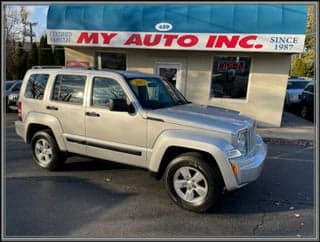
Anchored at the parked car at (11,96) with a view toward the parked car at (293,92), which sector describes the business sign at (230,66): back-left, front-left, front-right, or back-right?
front-right

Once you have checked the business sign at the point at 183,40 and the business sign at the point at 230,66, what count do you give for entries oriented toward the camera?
2

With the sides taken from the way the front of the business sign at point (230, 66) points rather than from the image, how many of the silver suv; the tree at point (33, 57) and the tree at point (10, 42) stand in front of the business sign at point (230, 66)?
1

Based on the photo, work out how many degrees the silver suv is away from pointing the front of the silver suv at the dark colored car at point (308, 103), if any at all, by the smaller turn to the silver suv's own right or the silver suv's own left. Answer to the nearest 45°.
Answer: approximately 90° to the silver suv's own left

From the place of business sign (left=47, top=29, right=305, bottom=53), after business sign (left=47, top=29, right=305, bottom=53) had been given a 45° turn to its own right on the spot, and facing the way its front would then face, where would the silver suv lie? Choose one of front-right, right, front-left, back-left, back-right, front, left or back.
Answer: front-left

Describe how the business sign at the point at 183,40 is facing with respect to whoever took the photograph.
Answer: facing the viewer

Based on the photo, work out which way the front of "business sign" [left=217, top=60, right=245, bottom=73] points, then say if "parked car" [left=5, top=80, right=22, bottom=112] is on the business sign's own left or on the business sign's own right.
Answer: on the business sign's own right

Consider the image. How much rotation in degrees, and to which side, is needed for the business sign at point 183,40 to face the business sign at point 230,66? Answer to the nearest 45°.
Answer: approximately 135° to its left

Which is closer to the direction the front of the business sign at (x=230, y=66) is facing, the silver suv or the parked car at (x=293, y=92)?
the silver suv

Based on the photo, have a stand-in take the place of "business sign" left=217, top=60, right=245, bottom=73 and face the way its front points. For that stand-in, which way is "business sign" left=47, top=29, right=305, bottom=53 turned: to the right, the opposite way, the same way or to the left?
the same way

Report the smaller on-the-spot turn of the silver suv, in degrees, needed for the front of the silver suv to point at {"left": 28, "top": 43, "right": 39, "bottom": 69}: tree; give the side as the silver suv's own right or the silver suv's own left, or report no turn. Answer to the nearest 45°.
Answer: approximately 135° to the silver suv's own left

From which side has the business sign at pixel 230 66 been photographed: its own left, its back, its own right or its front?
front
